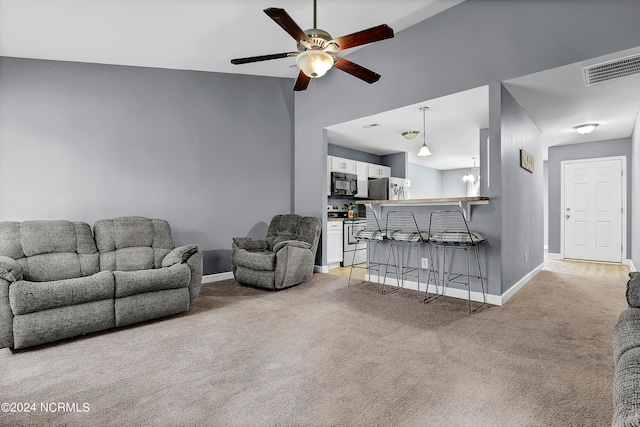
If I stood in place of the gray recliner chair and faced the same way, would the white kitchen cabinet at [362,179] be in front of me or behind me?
behind

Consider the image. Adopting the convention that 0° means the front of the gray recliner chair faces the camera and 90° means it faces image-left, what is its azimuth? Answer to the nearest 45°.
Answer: approximately 45°

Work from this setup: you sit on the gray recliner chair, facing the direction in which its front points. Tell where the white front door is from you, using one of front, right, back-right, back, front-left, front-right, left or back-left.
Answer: back-left

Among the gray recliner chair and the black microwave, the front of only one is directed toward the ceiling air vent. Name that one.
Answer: the black microwave

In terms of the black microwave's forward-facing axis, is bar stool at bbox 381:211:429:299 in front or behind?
in front

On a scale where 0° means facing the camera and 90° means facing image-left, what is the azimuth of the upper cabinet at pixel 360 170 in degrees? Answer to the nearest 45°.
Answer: approximately 315°

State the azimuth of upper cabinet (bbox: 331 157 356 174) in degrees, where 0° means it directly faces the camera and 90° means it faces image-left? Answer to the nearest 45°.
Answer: approximately 315°

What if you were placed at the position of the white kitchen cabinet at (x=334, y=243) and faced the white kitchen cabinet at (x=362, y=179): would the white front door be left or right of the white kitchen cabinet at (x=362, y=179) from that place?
right

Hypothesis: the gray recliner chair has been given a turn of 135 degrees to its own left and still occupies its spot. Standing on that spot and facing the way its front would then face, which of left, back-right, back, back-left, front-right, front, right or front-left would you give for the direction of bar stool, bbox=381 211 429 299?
front

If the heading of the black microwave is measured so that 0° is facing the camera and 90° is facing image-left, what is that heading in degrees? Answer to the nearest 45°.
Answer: approximately 315°

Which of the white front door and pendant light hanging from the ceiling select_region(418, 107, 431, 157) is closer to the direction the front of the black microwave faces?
the pendant light hanging from the ceiling

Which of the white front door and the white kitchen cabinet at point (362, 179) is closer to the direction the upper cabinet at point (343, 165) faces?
the white front door
